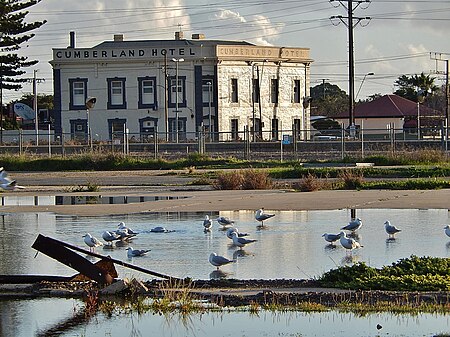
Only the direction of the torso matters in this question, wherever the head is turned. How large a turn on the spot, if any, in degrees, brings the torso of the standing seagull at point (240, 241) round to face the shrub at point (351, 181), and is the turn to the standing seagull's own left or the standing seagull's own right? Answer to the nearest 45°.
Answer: approximately 90° to the standing seagull's own right

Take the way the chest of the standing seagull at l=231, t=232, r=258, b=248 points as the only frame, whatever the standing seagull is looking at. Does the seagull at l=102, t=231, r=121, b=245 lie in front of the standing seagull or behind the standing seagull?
in front

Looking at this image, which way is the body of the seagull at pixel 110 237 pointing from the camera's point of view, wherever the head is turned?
to the viewer's left

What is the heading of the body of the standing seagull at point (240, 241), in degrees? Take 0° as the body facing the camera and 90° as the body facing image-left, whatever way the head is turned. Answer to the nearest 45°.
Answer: approximately 90°

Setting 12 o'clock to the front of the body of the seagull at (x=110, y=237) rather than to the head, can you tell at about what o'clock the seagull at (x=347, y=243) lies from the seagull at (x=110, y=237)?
the seagull at (x=347, y=243) is roughly at 7 o'clock from the seagull at (x=110, y=237).

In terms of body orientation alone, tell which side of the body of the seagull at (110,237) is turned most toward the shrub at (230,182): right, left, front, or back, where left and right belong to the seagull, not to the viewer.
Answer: right

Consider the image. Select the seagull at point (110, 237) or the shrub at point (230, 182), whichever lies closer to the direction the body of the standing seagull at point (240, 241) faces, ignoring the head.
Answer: the seagull

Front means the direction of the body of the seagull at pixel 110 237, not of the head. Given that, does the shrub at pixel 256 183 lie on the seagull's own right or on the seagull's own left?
on the seagull's own right

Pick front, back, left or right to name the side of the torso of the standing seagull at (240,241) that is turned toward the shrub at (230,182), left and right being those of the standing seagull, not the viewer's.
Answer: right

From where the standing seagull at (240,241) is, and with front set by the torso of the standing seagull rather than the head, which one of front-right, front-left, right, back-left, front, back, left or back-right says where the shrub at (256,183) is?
right

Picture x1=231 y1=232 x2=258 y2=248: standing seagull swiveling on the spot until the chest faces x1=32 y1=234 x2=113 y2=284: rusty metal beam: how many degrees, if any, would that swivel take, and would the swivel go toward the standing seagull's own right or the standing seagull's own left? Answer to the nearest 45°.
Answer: approximately 45° to the standing seagull's own left
